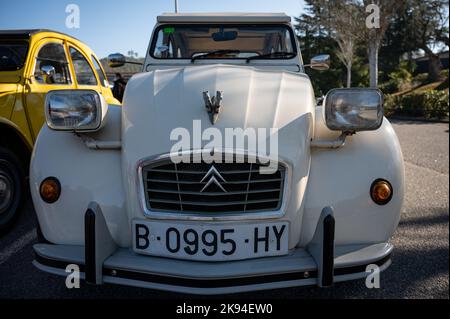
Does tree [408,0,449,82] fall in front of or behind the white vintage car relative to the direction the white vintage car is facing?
behind

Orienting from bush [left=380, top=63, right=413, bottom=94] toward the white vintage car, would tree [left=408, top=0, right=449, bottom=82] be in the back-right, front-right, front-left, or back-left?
back-left

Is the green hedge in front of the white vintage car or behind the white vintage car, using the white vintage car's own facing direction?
behind

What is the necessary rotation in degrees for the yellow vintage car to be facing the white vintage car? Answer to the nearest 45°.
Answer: approximately 45° to its left

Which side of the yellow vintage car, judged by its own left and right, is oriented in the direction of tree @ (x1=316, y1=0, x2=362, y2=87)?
back

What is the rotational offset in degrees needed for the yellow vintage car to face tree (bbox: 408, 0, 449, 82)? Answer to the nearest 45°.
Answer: approximately 180°

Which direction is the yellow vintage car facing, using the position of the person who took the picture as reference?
facing the viewer and to the left of the viewer

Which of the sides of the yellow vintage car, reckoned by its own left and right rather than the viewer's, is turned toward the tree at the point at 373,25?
back

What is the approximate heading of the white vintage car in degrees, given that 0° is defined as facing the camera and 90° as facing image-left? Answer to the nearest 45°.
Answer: approximately 0°

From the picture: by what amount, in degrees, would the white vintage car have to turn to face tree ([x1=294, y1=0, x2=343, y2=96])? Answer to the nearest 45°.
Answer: approximately 180°
